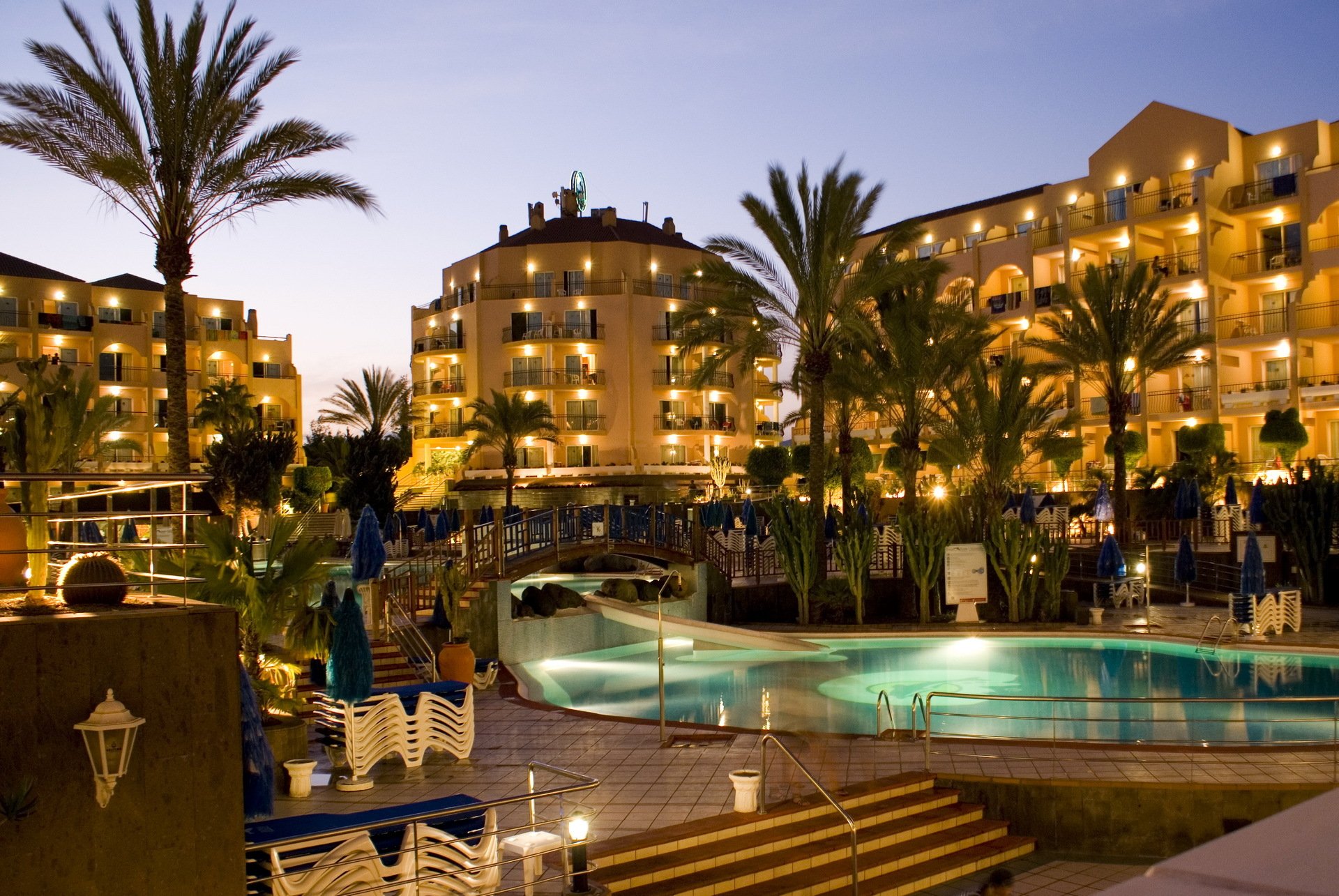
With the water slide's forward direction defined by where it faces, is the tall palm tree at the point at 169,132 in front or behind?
behind

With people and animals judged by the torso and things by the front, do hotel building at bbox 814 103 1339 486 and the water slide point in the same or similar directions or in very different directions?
very different directions

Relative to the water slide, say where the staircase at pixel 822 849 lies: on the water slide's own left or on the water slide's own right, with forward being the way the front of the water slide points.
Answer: on the water slide's own right

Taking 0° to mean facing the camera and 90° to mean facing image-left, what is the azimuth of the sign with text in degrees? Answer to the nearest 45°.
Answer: approximately 0°

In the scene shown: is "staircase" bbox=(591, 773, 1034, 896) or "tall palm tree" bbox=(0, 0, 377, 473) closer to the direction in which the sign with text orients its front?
the staircase

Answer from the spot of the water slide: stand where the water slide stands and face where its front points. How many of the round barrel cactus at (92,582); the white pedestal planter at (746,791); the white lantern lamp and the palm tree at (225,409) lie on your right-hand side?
3

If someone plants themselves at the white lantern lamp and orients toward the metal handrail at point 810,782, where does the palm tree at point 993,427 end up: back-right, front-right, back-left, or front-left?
front-left

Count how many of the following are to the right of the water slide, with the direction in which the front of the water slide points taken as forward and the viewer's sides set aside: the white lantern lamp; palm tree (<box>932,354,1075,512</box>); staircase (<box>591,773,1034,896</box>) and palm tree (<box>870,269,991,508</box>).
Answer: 2

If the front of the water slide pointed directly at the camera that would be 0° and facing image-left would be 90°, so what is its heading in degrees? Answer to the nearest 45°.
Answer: approximately 270°

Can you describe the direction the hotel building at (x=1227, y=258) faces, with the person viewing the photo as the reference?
facing the viewer and to the left of the viewer

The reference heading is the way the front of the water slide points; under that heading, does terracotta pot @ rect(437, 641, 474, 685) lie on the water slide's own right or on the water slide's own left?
on the water slide's own right

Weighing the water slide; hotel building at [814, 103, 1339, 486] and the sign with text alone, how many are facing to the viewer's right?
1

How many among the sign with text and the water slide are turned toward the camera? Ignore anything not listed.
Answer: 1

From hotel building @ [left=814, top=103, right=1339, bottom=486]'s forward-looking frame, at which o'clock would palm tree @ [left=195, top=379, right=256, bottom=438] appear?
The palm tree is roughly at 1 o'clock from the hotel building.

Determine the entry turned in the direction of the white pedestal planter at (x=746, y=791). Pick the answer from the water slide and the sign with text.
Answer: the sign with text

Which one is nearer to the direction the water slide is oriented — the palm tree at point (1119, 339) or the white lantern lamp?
the palm tree

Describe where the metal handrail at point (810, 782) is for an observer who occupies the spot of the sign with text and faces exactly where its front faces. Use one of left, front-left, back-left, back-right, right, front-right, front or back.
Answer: front

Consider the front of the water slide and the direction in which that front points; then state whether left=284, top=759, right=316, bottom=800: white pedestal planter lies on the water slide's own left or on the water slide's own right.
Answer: on the water slide's own right

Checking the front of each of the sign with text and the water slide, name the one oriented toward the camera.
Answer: the sign with text
